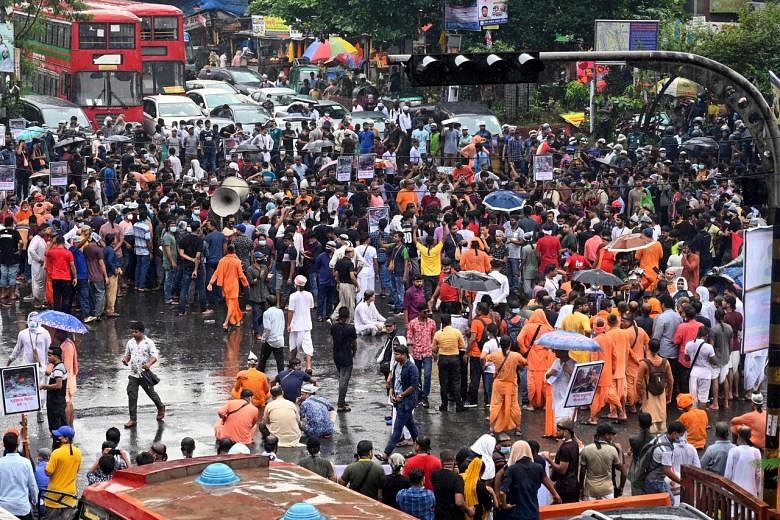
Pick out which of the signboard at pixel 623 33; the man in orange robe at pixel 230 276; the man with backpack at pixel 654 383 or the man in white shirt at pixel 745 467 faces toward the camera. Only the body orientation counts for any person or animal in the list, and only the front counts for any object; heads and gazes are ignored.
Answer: the signboard

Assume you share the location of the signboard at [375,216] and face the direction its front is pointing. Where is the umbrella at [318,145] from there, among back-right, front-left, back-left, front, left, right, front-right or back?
back

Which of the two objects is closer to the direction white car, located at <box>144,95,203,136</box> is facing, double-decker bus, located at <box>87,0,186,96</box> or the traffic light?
the traffic light

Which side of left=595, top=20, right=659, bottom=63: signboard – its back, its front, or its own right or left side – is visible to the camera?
front

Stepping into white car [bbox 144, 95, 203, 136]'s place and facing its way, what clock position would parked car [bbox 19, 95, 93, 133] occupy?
The parked car is roughly at 4 o'clock from the white car.

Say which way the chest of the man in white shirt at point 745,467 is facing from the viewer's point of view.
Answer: away from the camera

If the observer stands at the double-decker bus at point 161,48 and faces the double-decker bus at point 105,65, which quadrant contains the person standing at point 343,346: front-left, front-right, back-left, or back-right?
front-left

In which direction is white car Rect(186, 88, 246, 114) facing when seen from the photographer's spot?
facing the viewer and to the right of the viewer

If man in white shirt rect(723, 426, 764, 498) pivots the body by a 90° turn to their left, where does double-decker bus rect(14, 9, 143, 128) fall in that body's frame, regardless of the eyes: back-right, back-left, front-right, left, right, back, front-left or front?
front-right

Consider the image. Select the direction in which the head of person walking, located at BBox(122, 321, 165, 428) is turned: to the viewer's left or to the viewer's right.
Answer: to the viewer's left

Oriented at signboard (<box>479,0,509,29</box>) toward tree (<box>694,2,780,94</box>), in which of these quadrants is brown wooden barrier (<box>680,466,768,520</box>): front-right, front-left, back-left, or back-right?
front-right

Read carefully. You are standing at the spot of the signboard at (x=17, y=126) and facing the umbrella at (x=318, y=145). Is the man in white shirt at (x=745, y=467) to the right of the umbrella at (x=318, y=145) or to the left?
right

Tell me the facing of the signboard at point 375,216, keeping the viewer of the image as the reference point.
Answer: facing the viewer

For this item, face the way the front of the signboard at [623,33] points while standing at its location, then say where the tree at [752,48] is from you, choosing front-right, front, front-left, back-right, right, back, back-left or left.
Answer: front-left

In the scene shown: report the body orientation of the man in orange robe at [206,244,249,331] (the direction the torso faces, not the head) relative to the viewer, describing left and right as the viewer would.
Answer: facing away from the viewer
